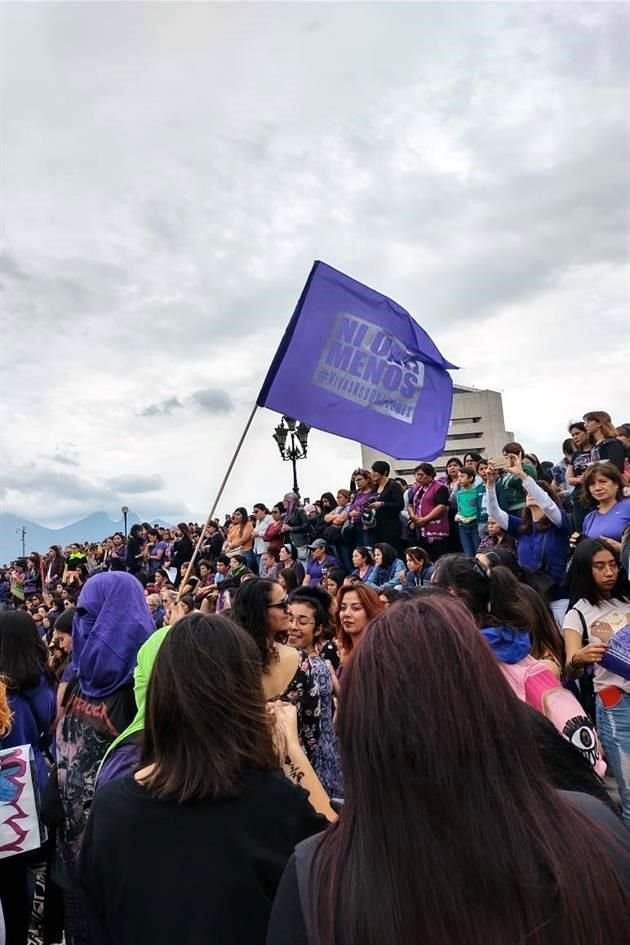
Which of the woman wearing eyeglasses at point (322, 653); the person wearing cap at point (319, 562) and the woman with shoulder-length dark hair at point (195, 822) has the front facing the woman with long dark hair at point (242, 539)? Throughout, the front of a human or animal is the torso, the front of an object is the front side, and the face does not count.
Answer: the woman with shoulder-length dark hair at point (195, 822)

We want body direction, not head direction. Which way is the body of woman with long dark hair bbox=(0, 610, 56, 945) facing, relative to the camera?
away from the camera

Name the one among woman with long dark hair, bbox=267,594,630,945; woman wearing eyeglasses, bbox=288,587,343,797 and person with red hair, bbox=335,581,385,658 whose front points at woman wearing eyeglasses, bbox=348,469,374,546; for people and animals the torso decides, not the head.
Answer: the woman with long dark hair

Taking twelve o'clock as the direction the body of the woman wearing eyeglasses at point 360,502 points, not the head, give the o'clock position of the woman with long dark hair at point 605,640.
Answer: The woman with long dark hair is roughly at 10 o'clock from the woman wearing eyeglasses.

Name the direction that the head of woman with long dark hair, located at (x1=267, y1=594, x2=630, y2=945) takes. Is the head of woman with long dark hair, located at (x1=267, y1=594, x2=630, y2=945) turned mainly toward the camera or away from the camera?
away from the camera

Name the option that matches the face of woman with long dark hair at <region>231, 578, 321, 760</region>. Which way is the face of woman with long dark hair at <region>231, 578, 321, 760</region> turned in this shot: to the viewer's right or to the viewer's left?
to the viewer's right

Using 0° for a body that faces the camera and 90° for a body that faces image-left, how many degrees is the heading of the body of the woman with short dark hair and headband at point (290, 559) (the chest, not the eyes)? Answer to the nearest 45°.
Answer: approximately 45°

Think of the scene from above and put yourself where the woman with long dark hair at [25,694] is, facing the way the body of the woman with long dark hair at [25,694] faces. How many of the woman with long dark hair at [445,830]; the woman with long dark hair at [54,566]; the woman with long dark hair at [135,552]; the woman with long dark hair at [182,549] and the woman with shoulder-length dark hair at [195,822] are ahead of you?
3

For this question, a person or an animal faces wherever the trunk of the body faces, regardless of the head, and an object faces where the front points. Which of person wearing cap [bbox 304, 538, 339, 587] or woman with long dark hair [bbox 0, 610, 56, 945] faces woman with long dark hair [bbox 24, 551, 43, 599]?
woman with long dark hair [bbox 0, 610, 56, 945]

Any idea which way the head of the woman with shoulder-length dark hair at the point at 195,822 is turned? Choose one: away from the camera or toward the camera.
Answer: away from the camera

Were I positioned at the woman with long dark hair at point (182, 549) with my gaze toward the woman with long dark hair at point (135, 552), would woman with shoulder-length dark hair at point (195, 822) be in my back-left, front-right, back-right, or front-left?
back-left
